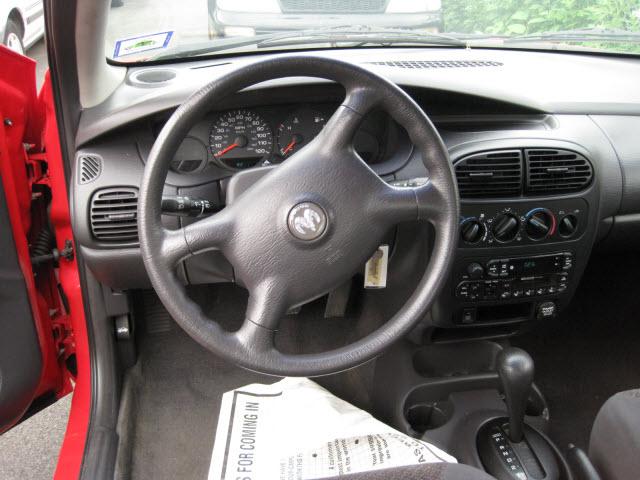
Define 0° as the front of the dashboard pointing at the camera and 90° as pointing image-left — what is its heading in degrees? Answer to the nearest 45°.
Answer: approximately 0°
